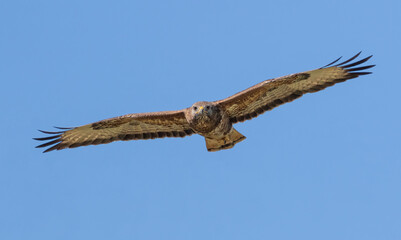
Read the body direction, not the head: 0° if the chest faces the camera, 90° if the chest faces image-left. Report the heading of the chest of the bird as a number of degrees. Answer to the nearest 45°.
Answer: approximately 0°
